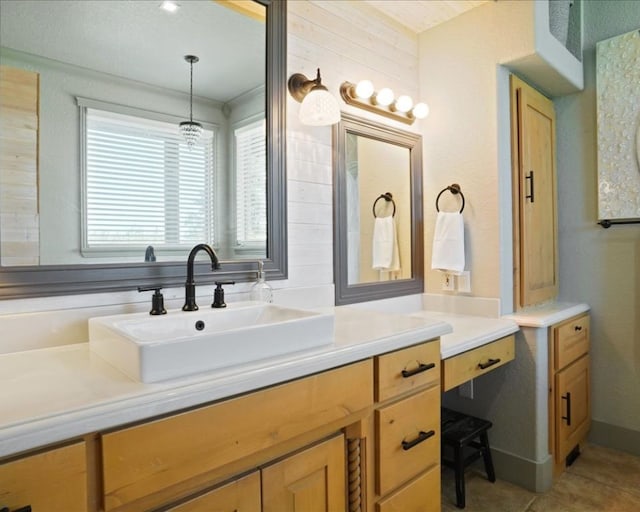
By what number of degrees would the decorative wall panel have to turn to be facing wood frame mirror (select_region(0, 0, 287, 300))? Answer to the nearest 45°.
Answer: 0° — it already faces it

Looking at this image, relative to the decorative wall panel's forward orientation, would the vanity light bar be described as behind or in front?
in front

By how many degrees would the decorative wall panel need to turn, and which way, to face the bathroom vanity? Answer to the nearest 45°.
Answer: approximately 45° to its left

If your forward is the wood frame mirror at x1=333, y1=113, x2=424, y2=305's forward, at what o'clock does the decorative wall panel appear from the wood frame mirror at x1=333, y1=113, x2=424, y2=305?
The decorative wall panel is roughly at 10 o'clock from the wood frame mirror.

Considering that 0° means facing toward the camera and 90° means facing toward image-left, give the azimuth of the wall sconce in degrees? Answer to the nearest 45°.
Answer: approximately 315°

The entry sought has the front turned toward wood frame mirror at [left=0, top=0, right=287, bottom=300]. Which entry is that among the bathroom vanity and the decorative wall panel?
the decorative wall panel

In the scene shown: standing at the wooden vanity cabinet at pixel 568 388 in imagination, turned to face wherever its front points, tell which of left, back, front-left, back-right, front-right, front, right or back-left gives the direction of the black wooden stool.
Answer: right

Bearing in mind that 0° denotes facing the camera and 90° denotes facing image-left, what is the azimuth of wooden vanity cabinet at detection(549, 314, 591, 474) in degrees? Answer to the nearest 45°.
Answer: approximately 315°

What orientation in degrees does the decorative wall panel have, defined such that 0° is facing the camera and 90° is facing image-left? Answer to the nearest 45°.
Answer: approximately 45°

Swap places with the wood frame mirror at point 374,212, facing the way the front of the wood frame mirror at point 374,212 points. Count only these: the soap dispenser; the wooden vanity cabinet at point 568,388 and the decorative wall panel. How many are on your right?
1
